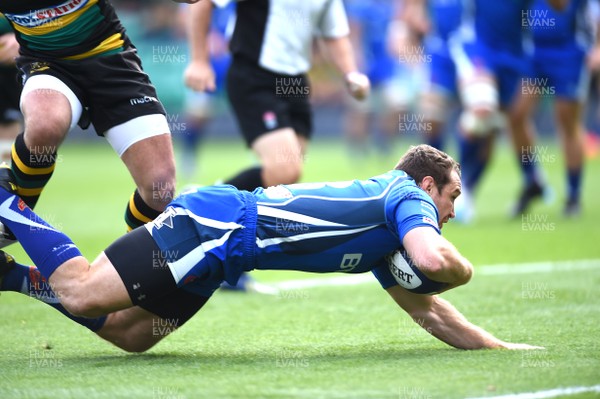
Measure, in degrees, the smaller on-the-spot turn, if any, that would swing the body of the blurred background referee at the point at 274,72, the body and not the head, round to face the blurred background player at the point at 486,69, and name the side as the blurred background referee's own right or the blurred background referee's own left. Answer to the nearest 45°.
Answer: approximately 90° to the blurred background referee's own left

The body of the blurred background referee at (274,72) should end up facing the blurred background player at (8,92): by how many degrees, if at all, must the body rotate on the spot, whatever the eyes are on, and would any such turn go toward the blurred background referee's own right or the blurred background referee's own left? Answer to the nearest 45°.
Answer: approximately 135° to the blurred background referee's own right

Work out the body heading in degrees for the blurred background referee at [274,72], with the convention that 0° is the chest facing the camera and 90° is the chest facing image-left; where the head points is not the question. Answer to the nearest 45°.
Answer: approximately 315°

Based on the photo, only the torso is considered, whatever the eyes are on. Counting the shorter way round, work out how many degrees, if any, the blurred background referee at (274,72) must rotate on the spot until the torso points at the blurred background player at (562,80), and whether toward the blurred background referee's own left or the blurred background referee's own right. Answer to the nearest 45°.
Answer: approximately 90° to the blurred background referee's own left

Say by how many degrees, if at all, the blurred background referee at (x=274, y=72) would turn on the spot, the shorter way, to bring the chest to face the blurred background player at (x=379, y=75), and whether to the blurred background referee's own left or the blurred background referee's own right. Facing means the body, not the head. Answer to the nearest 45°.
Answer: approximately 135° to the blurred background referee's own left
